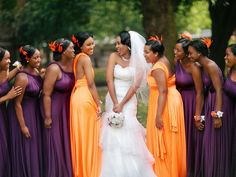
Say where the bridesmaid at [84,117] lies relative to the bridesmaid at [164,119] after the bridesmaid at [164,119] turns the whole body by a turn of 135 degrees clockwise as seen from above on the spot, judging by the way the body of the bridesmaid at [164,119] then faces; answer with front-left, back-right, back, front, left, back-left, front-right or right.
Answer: back-left

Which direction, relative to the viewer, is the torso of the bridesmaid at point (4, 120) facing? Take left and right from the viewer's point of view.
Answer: facing the viewer and to the right of the viewer

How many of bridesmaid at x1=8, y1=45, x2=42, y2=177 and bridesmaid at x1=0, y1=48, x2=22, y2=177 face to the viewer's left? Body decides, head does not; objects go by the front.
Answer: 0

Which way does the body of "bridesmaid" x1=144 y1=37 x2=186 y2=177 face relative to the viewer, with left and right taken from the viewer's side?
facing to the left of the viewer

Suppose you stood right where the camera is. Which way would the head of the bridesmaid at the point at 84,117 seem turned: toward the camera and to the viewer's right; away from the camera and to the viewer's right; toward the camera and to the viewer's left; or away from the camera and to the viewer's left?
toward the camera and to the viewer's right

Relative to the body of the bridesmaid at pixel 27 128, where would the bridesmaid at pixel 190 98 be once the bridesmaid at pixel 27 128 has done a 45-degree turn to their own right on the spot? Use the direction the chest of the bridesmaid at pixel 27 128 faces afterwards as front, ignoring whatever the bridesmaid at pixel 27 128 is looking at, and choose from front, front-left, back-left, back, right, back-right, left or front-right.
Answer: left

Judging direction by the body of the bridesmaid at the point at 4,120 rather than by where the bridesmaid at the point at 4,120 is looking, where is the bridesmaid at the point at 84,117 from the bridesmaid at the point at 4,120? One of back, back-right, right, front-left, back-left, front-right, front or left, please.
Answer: front-left

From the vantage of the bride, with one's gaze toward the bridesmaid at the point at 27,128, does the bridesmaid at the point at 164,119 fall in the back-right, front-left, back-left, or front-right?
back-left

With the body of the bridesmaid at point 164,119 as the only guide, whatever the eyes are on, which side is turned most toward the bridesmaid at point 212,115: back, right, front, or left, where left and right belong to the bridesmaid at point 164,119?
back

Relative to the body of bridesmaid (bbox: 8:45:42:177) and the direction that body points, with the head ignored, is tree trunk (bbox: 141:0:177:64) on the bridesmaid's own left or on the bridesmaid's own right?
on the bridesmaid's own left

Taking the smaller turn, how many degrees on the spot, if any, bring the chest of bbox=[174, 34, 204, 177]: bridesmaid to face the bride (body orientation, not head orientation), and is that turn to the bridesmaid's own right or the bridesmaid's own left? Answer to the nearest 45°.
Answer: approximately 45° to the bridesmaid's own right

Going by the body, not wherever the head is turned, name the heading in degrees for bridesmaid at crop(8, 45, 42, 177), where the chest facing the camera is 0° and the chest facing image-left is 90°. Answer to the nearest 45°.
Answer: approximately 315°

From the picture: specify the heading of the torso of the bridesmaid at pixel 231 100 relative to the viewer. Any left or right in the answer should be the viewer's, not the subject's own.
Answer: facing the viewer and to the left of the viewer

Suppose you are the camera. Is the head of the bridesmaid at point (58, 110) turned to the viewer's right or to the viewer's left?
to the viewer's right
